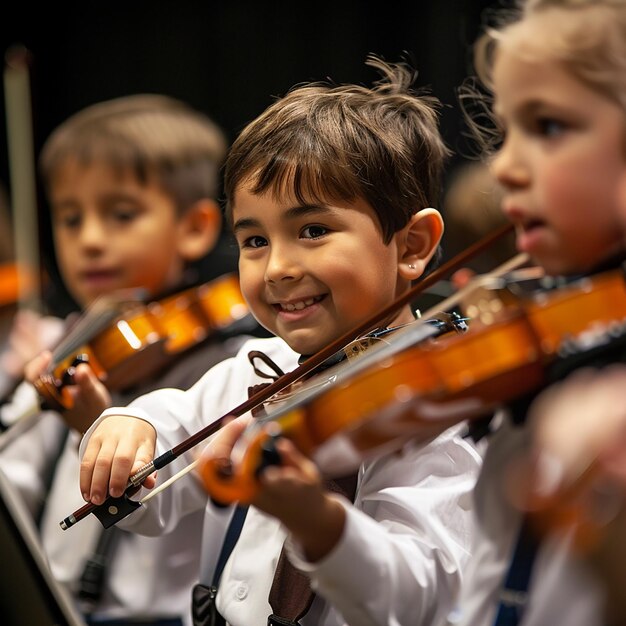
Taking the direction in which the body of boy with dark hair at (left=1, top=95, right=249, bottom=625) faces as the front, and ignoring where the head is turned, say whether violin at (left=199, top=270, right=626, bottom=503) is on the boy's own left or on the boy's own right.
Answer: on the boy's own left

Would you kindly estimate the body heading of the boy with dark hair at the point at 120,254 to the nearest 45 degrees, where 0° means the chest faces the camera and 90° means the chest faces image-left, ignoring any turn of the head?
approximately 45°

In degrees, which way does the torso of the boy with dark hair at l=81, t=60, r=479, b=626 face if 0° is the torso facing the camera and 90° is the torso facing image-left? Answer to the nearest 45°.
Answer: approximately 45°
